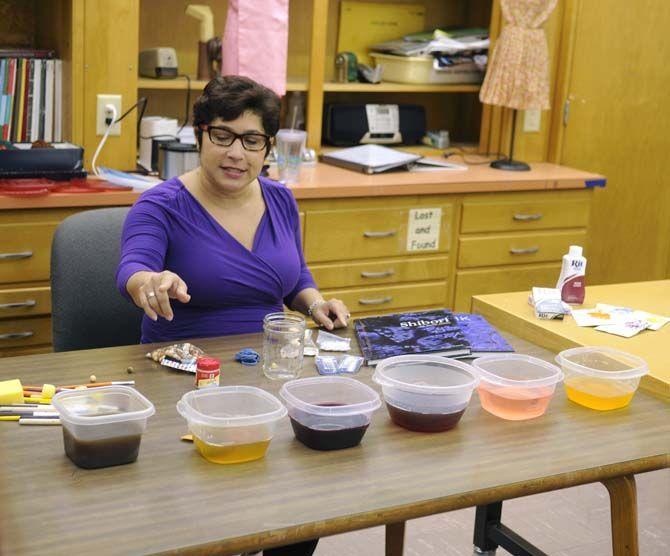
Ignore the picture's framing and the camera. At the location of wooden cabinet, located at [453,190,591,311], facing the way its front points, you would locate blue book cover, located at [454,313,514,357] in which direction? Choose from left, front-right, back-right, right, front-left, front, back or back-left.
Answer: front

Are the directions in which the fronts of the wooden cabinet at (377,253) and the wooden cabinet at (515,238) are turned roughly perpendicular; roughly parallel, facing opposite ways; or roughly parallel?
roughly parallel

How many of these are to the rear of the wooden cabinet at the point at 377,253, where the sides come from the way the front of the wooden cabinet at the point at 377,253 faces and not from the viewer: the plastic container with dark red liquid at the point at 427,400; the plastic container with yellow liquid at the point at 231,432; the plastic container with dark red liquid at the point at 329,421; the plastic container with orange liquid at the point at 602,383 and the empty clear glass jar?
0

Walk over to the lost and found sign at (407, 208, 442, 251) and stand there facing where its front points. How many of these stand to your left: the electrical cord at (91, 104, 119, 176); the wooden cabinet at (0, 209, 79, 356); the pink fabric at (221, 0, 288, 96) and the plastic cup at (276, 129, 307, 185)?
0

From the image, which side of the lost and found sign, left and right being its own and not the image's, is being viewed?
front

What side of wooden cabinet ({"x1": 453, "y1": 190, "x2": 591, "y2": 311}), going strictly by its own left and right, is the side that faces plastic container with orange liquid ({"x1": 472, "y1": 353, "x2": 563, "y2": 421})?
front

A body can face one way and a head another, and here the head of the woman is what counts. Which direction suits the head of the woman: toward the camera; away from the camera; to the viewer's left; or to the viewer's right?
toward the camera

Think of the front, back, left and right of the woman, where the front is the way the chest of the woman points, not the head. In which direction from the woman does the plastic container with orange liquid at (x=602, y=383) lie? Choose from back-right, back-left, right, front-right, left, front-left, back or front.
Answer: front

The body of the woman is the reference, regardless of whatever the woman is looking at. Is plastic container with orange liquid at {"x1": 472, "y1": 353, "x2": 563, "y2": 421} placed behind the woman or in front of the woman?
in front

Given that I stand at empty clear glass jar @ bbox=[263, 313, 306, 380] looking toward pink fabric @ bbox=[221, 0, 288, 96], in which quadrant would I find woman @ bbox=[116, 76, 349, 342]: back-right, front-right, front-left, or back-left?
front-left

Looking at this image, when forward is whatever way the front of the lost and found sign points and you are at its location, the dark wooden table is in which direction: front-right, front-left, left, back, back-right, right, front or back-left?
front

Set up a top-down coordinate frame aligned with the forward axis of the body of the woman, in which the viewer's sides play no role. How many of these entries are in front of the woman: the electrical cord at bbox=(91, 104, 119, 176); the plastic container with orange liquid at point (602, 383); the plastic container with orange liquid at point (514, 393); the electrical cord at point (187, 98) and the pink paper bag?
2

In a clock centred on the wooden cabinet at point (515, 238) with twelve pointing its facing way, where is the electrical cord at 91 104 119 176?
The electrical cord is roughly at 2 o'clock from the wooden cabinet.

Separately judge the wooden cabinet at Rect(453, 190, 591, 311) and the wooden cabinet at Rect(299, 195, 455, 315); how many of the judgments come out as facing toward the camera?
2

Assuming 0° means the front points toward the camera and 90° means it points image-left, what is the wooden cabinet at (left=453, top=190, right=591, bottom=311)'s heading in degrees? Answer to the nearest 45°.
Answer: approximately 0°

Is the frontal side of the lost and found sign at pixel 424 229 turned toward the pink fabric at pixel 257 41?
no

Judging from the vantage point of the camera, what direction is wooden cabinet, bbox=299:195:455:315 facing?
facing the viewer

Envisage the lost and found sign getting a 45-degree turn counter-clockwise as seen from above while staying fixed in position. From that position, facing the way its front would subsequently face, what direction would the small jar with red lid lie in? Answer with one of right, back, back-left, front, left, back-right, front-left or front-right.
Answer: front-right

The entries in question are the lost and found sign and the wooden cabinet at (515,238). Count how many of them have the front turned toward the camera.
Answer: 2

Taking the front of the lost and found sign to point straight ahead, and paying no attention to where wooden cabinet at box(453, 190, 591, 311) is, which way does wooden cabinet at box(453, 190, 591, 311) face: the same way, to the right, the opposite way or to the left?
the same way
